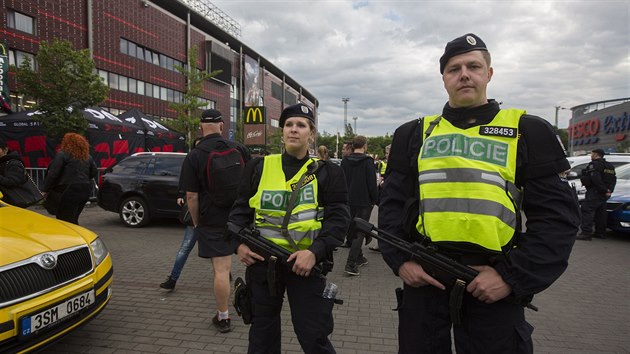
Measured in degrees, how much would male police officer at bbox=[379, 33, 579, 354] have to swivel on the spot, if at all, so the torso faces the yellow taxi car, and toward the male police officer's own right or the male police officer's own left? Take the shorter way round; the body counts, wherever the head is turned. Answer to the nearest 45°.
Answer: approximately 90° to the male police officer's own right

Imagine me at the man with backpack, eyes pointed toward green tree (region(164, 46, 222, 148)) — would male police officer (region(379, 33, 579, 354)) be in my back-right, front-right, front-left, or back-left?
back-right

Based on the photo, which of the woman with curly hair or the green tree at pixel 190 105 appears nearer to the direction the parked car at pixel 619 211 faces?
the woman with curly hair

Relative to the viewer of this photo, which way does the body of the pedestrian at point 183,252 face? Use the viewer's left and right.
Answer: facing to the left of the viewer

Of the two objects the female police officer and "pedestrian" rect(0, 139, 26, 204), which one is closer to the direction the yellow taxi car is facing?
the female police officer

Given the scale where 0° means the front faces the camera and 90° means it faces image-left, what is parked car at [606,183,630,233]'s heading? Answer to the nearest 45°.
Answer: approximately 45°

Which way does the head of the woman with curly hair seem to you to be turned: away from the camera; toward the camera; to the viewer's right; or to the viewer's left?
away from the camera

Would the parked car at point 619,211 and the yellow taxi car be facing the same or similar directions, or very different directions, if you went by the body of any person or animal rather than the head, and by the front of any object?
very different directions

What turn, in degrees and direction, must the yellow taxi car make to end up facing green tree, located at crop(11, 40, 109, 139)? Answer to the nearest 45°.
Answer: approximately 135° to its left

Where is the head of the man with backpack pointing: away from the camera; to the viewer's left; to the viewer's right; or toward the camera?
away from the camera
